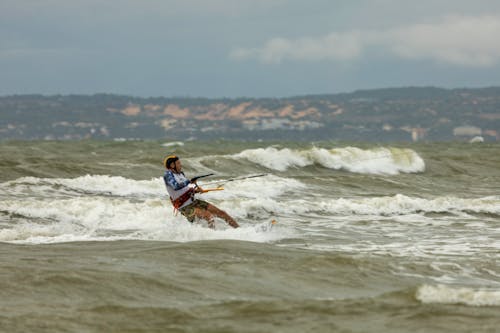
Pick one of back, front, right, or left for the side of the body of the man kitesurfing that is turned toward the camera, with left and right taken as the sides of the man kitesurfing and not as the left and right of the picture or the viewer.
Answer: right
